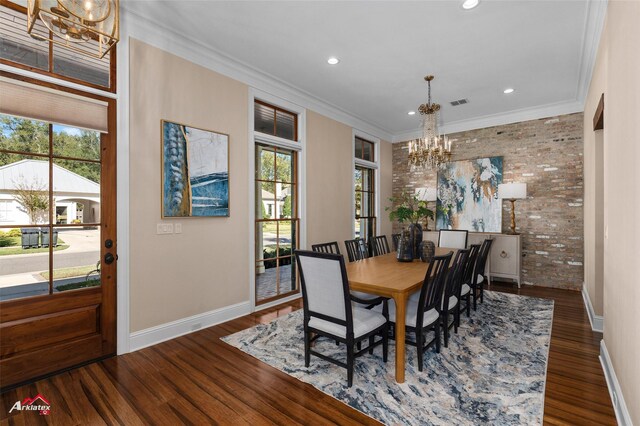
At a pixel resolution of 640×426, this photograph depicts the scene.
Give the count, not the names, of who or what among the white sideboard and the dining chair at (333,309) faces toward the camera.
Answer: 1

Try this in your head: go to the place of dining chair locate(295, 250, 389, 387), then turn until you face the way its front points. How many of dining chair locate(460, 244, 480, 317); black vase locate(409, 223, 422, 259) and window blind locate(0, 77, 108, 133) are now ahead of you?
2

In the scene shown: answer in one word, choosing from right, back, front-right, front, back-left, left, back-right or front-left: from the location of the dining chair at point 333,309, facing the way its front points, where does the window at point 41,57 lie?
back-left

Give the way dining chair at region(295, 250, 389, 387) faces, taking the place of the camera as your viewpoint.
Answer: facing away from the viewer and to the right of the viewer

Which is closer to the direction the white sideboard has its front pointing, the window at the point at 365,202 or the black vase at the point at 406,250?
the black vase

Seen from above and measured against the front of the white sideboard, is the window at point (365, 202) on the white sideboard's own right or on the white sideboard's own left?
on the white sideboard's own right

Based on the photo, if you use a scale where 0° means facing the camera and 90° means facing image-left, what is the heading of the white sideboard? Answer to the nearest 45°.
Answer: approximately 0°

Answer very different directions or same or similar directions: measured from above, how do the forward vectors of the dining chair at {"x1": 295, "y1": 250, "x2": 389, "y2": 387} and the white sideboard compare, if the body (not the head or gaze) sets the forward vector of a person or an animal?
very different directions

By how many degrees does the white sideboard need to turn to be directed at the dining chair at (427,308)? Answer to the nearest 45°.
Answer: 0° — it already faces it

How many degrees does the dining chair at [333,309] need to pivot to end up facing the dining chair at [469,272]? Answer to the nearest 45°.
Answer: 0° — it already faces it
